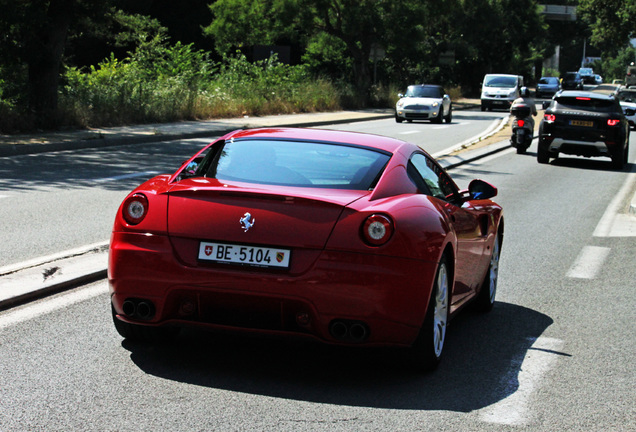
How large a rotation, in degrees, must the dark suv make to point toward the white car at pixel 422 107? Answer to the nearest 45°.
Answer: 0° — it already faces it

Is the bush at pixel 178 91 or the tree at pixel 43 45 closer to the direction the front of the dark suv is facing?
the bush

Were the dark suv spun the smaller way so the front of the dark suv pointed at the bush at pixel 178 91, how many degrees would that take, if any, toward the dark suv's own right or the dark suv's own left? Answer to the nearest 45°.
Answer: approximately 45° to the dark suv's own left

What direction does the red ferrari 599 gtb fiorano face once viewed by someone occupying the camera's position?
facing away from the viewer and to the right of the viewer

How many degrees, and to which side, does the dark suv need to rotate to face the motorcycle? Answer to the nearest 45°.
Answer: approximately 45° to its left

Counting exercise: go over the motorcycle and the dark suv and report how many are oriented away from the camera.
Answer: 2

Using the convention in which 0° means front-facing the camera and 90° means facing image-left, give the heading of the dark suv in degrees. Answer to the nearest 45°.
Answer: approximately 180°

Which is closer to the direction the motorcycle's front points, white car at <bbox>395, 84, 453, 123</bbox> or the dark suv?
the white car

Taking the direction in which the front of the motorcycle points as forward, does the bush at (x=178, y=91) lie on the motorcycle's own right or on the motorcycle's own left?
on the motorcycle's own left

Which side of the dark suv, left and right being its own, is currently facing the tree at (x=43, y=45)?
left

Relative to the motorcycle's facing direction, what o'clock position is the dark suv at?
The dark suv is roughly at 5 o'clock from the motorcycle.

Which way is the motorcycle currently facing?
away from the camera
